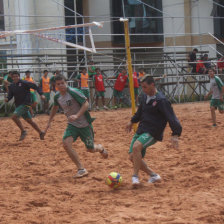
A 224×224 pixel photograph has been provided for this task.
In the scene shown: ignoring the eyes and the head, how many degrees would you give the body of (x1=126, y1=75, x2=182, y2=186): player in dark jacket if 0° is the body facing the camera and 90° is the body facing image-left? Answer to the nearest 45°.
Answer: approximately 45°

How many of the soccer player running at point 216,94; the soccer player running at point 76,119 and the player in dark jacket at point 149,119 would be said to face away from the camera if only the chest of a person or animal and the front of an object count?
0

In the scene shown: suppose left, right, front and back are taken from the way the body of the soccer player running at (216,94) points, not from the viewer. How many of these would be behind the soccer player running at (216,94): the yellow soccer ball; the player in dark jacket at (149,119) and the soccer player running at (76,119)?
0

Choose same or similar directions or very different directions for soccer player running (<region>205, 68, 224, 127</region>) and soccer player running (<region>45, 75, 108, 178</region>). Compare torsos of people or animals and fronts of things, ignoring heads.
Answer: same or similar directions

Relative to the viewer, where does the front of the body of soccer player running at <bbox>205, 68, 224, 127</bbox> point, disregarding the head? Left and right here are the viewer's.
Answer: facing the viewer and to the left of the viewer

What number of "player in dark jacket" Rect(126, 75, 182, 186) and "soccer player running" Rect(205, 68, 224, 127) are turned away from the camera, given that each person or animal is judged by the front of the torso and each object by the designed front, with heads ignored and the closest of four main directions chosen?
0

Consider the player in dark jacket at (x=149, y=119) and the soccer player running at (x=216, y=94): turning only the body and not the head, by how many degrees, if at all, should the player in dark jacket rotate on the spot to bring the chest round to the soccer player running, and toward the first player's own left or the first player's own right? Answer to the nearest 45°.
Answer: approximately 135° to the first player's own right

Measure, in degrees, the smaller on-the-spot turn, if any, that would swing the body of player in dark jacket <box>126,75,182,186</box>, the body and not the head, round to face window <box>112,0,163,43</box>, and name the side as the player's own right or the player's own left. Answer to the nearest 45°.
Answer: approximately 135° to the player's own right

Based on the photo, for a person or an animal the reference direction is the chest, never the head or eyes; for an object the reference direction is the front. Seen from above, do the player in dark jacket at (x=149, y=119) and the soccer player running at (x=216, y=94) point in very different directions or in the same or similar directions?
same or similar directions

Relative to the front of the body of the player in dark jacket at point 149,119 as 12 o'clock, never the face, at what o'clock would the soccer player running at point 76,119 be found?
The soccer player running is roughly at 3 o'clock from the player in dark jacket.

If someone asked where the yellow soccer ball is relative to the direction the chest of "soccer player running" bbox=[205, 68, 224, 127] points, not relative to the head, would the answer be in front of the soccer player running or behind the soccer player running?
in front
